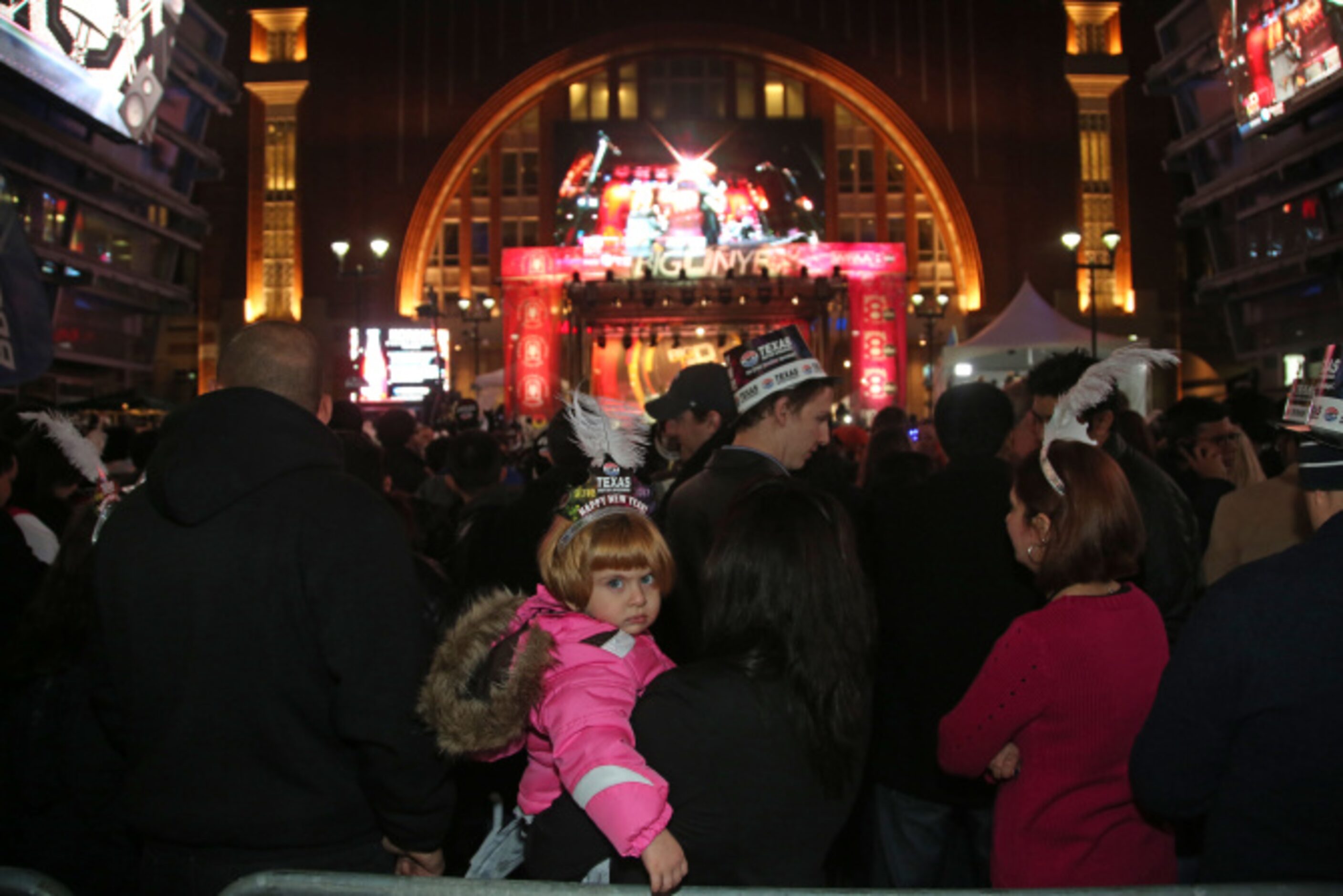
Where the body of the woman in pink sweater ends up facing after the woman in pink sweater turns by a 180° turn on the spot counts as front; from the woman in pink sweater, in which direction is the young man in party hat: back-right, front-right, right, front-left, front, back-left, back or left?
back

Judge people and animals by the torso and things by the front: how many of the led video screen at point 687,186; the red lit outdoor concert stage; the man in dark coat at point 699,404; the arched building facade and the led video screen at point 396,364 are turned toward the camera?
4

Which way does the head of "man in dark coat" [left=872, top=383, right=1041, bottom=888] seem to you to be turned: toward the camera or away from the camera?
away from the camera

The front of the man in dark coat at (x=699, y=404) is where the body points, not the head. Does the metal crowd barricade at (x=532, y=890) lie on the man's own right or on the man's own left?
on the man's own left

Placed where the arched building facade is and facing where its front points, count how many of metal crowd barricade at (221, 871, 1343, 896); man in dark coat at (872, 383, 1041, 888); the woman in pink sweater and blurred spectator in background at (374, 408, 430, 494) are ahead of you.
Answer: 4

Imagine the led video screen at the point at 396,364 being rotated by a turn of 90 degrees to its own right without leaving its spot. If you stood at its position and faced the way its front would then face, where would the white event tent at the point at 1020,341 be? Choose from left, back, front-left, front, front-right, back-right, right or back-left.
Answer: back-left

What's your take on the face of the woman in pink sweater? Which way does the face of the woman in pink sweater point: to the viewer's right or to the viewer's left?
to the viewer's left

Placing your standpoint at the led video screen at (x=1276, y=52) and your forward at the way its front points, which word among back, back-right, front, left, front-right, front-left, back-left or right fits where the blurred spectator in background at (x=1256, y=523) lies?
front-left

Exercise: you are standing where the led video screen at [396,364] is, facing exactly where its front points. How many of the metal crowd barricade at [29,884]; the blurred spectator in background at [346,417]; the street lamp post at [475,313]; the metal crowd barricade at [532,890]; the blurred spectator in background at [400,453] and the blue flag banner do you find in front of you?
5

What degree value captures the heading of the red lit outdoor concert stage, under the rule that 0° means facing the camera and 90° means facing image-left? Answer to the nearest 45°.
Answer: approximately 0°

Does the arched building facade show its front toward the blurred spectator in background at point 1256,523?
yes

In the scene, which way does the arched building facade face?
toward the camera

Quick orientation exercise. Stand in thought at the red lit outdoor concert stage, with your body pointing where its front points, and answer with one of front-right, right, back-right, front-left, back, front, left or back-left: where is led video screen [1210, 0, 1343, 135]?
front-left

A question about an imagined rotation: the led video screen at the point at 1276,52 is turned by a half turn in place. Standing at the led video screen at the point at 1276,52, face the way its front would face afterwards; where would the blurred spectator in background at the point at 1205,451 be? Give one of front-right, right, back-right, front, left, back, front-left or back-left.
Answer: back-right

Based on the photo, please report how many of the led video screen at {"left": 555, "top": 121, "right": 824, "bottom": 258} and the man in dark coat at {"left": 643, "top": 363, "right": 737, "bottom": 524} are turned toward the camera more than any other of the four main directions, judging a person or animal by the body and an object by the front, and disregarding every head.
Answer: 1
